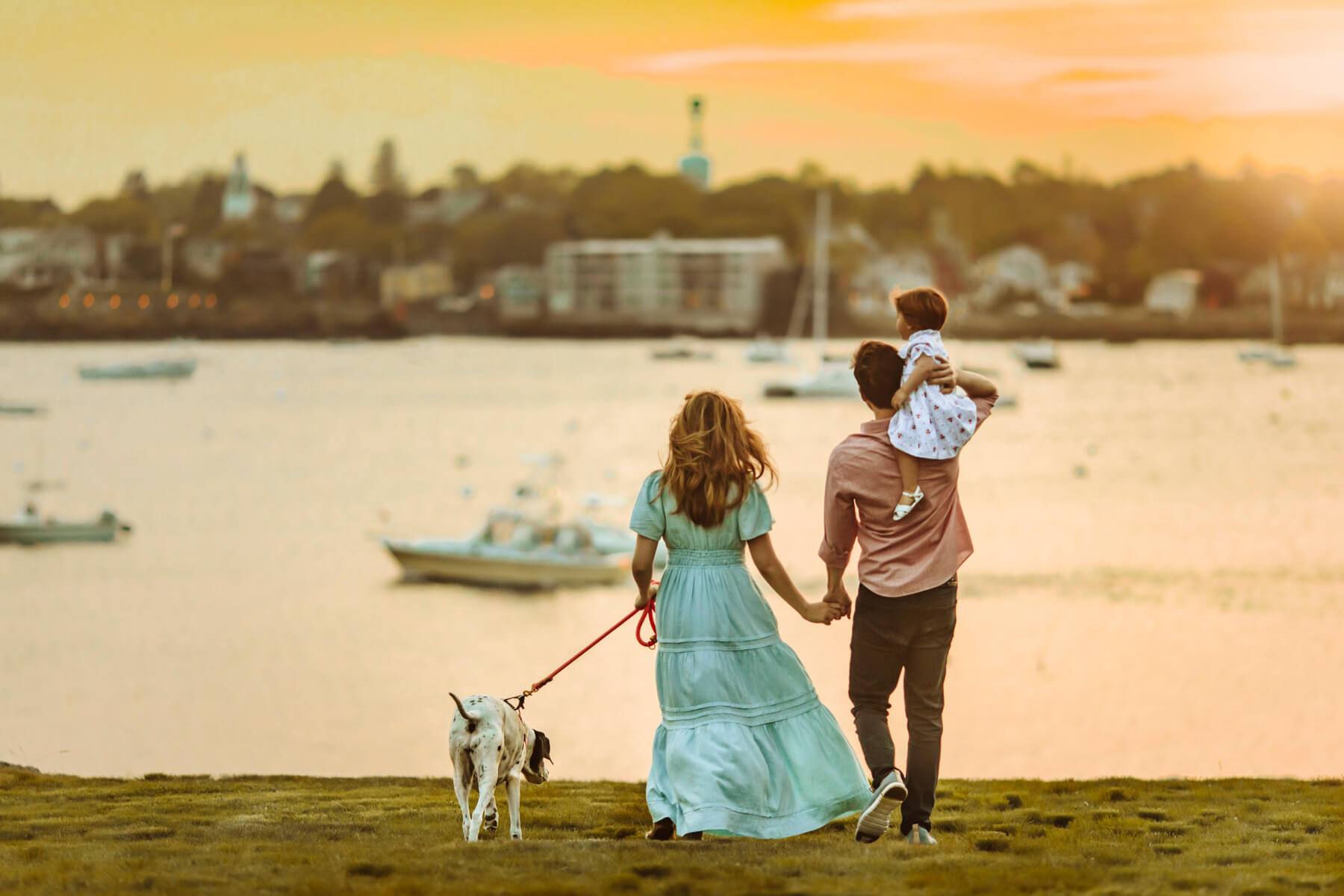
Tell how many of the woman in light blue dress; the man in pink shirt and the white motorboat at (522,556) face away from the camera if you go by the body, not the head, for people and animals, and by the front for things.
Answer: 2

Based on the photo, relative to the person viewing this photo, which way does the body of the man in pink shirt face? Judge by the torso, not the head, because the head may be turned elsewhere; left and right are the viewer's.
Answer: facing away from the viewer

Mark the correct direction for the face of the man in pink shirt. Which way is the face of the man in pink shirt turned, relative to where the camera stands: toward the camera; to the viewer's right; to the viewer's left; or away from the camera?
away from the camera

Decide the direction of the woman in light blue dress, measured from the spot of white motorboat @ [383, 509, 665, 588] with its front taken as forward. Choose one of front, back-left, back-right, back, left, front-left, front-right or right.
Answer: left

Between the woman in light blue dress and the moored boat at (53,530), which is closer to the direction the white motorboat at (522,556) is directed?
the moored boat

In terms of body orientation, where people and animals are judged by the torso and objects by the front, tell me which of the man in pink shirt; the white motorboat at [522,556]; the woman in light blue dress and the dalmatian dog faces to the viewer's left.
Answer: the white motorboat

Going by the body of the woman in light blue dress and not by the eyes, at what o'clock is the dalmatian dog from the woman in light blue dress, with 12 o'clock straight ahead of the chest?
The dalmatian dog is roughly at 9 o'clock from the woman in light blue dress.

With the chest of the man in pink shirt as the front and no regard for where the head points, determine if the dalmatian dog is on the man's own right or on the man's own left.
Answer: on the man's own left

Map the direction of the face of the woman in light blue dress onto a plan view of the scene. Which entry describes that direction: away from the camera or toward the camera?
away from the camera

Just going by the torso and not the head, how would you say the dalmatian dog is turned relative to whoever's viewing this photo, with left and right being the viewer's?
facing away from the viewer and to the right of the viewer

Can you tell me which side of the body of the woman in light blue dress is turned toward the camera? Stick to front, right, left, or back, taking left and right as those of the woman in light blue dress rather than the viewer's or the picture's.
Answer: back

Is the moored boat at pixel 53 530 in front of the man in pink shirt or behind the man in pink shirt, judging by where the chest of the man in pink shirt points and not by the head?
in front

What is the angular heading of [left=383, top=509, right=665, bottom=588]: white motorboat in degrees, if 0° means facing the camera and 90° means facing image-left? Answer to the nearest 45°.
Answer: approximately 90°

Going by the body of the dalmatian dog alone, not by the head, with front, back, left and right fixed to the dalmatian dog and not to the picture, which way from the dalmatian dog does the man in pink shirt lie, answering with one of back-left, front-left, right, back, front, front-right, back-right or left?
front-right

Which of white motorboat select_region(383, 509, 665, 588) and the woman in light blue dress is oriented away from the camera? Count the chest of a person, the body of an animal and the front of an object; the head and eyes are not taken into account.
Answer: the woman in light blue dress
